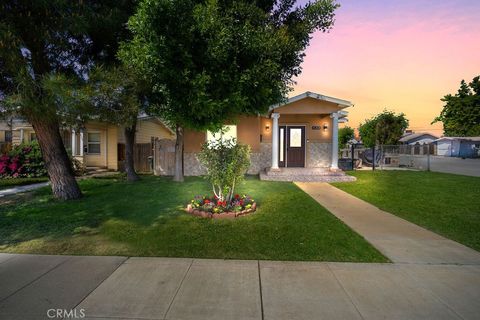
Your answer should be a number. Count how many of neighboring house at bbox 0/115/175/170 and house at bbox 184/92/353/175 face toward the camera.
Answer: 2

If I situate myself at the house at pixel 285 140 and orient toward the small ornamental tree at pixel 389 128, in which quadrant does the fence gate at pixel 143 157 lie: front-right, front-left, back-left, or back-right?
back-left

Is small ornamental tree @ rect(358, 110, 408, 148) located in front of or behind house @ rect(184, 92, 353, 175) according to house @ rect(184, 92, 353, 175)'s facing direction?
behind

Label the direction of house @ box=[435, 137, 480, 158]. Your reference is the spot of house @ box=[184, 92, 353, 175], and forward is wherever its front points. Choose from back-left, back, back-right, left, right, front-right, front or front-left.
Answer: back-left

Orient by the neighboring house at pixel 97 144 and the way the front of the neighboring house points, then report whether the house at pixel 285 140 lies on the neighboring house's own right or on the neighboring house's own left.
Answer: on the neighboring house's own left

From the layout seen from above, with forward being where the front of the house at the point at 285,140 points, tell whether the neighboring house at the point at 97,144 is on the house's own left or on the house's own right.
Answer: on the house's own right

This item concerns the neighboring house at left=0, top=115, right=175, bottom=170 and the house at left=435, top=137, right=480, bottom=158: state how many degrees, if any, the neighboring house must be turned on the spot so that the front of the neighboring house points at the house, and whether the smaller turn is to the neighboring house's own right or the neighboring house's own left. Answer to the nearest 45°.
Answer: approximately 90° to the neighboring house's own left

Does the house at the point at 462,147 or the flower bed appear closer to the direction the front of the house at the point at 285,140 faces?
the flower bed

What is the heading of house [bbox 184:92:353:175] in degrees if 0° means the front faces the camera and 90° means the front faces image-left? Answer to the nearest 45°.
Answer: approximately 0°

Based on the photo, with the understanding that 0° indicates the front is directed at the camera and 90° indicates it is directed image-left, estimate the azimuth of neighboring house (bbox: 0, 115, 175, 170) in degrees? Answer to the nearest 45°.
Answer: approximately 0°
